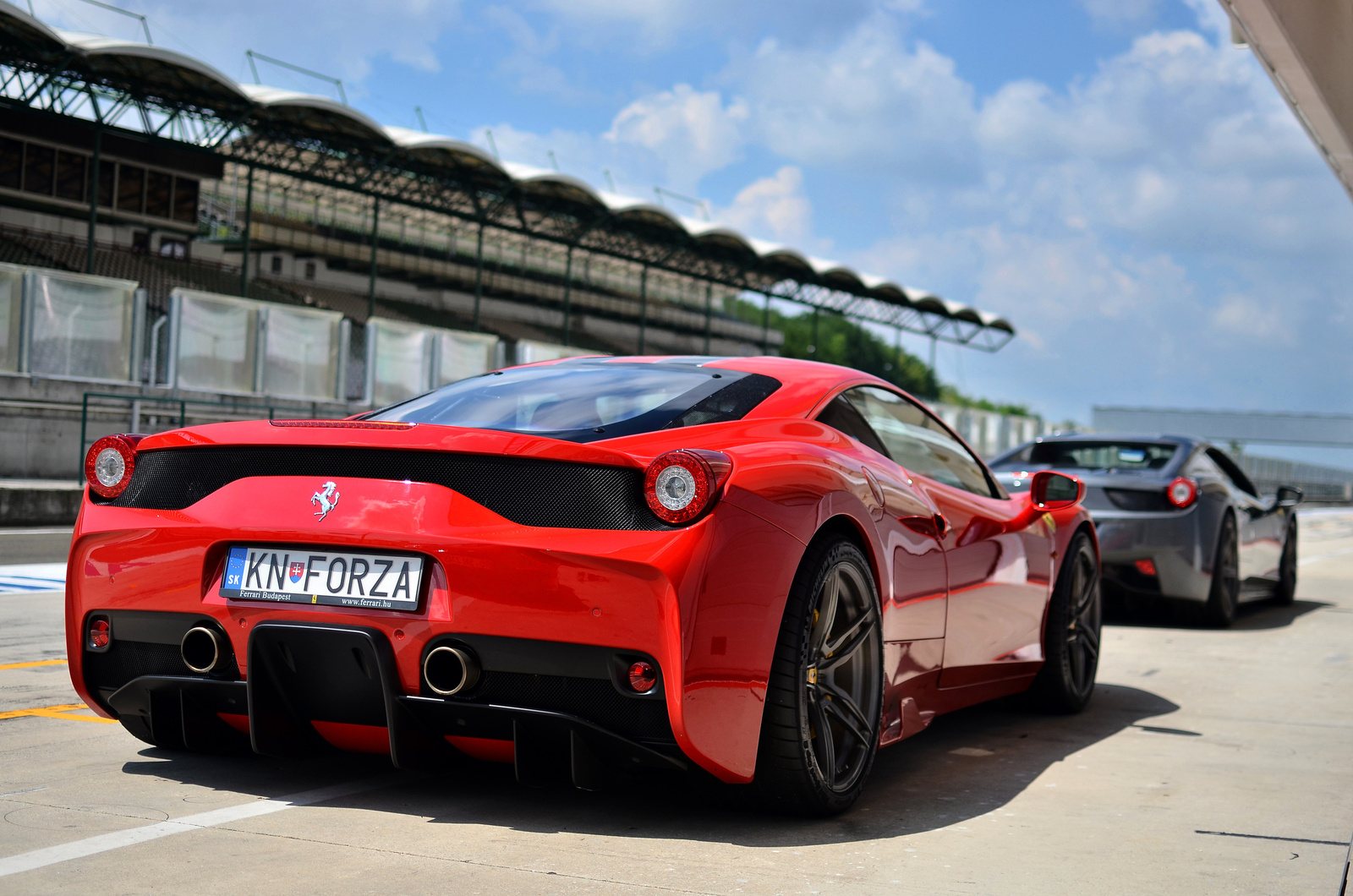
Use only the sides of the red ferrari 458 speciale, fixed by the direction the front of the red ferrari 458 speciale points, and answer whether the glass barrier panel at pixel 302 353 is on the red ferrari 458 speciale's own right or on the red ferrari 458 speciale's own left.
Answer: on the red ferrari 458 speciale's own left

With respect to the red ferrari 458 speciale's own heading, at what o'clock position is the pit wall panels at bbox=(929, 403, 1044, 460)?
The pit wall panels is roughly at 11 o'clock from the red ferrari 458 speciale.

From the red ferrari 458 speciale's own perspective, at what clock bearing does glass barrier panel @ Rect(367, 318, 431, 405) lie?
The glass barrier panel is roughly at 10 o'clock from the red ferrari 458 speciale.

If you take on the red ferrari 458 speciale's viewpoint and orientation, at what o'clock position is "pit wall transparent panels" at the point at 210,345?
The pit wall transparent panels is roughly at 10 o'clock from the red ferrari 458 speciale.

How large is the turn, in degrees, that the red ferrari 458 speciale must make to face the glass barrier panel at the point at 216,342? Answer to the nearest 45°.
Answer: approximately 45° to its left

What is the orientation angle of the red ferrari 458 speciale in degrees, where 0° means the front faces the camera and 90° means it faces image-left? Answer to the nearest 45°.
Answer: approximately 225°

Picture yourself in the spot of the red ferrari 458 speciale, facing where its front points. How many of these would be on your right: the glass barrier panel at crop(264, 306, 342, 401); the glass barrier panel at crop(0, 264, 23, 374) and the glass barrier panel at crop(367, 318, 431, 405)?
0

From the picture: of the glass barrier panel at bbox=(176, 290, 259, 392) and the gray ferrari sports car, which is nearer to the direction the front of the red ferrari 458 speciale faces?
the gray ferrari sports car

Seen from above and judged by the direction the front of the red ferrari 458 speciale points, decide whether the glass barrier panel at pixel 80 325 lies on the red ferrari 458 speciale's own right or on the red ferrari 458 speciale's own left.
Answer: on the red ferrari 458 speciale's own left

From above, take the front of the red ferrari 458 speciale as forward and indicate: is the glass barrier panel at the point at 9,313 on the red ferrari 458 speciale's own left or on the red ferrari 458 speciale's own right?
on the red ferrari 458 speciale's own left

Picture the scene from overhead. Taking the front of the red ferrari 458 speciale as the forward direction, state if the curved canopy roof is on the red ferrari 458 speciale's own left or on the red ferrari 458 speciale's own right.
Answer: on the red ferrari 458 speciale's own left

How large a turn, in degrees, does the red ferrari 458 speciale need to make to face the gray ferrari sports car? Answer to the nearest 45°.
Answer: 0° — it already faces it
